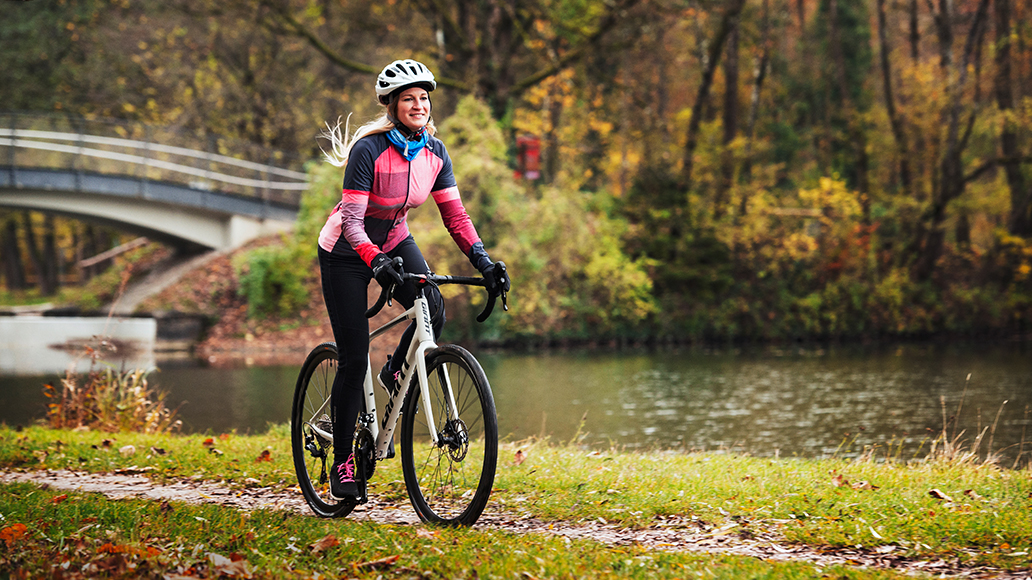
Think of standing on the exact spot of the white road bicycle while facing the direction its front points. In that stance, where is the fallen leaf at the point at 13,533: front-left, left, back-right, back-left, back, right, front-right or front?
back-right

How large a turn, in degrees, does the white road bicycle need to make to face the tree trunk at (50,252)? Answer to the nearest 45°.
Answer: approximately 135° to its left

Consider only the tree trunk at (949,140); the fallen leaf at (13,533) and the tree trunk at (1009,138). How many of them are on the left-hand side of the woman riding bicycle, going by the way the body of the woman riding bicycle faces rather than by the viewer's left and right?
2

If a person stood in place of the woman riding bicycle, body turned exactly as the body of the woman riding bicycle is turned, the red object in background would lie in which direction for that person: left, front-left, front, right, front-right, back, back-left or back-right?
back-left

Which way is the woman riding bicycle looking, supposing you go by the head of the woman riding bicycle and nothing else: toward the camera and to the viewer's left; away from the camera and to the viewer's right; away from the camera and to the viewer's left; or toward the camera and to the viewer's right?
toward the camera and to the viewer's right

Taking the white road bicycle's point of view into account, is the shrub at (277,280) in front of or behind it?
behind

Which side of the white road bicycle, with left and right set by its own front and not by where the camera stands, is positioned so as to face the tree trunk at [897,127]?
left

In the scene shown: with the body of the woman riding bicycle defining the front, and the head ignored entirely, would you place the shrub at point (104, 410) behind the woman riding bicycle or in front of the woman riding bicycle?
behind

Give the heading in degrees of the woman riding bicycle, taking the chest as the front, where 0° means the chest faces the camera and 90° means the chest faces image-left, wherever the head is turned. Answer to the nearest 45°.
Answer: approximately 315°

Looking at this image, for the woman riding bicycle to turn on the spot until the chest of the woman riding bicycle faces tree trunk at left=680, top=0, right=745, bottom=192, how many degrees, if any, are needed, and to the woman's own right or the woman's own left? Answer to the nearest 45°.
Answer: approximately 135° to the woman's own left

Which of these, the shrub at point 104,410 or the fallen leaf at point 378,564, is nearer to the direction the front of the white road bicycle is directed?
the fallen leaf

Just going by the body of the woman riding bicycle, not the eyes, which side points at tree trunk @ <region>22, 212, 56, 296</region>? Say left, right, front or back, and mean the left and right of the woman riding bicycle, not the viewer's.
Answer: back

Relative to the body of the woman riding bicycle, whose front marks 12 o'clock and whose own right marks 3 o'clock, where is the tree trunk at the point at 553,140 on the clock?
The tree trunk is roughly at 8 o'clock from the woman riding bicycle.

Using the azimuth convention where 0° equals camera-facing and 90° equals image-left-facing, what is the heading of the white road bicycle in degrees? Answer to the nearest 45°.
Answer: approximately 315°
